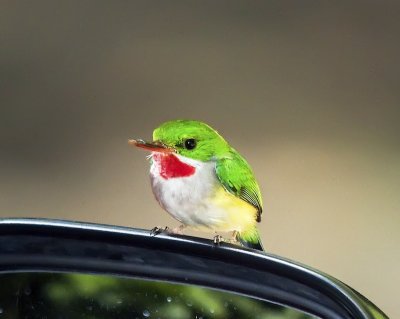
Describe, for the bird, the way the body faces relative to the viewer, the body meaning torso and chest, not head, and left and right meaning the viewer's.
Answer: facing the viewer and to the left of the viewer
